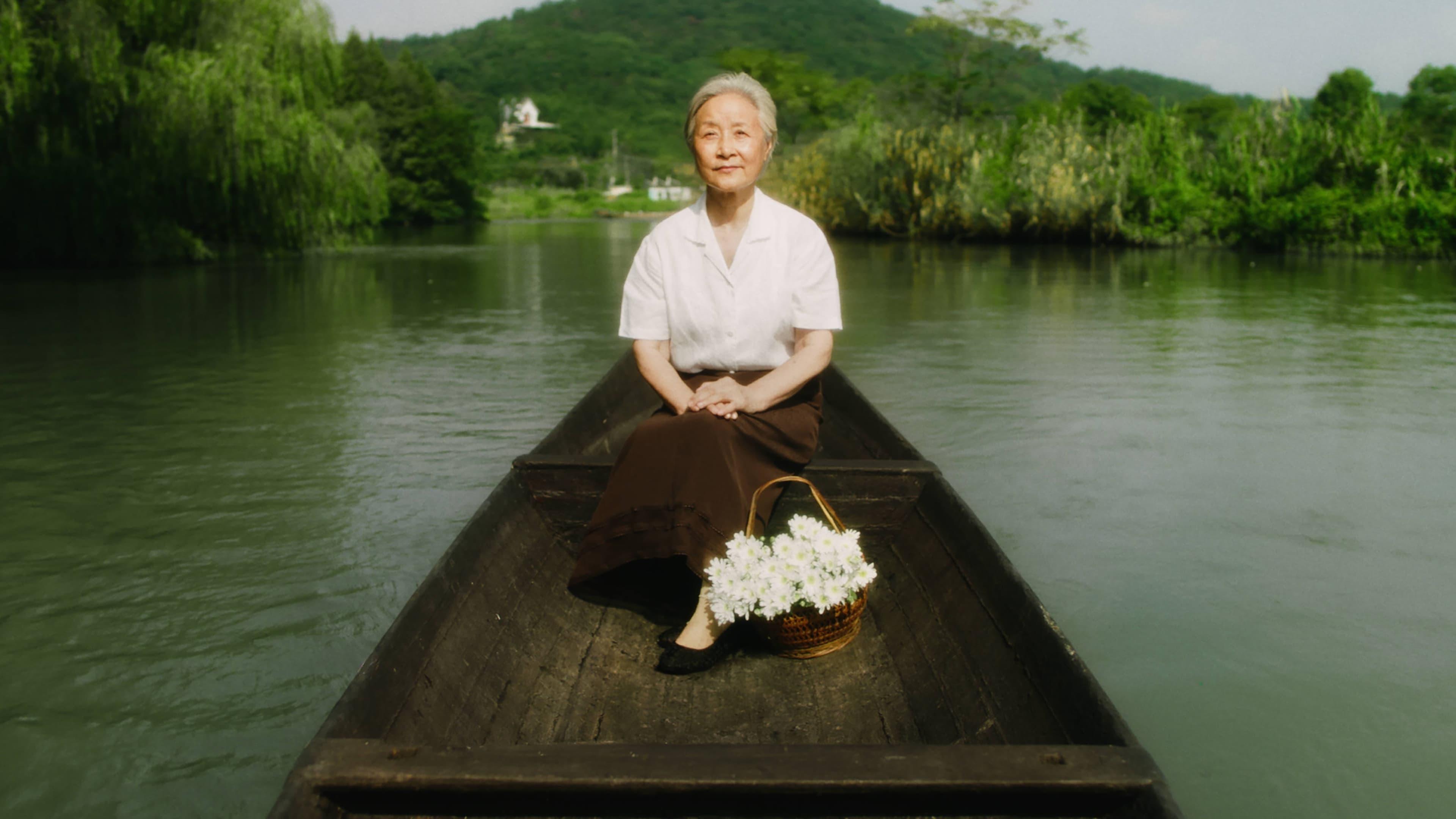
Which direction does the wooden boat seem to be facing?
away from the camera

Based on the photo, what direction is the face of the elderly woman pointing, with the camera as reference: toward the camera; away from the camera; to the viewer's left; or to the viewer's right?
toward the camera

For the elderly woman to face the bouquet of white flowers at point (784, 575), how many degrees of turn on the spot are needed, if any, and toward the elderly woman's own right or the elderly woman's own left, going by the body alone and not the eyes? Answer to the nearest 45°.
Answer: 0° — they already face it

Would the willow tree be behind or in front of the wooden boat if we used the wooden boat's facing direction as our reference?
in front

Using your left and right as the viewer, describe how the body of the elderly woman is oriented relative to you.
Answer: facing the viewer
